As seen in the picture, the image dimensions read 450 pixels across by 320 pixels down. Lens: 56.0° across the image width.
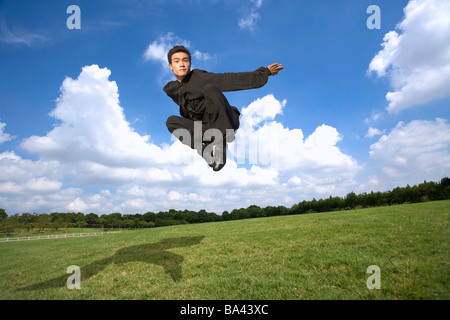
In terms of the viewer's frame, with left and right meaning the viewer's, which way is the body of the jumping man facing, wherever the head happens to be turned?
facing the viewer and to the left of the viewer

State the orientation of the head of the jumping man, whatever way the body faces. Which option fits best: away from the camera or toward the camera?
toward the camera
